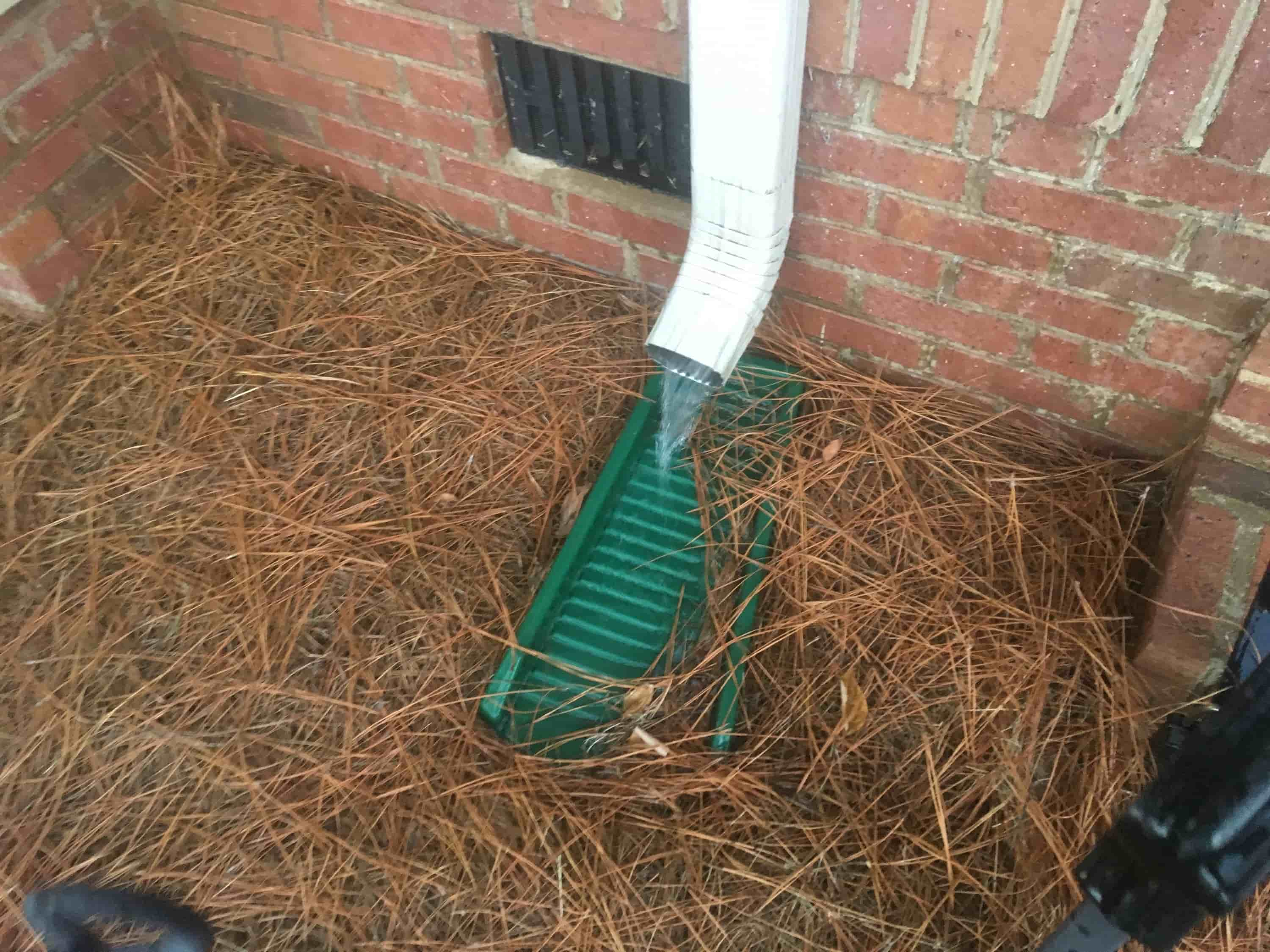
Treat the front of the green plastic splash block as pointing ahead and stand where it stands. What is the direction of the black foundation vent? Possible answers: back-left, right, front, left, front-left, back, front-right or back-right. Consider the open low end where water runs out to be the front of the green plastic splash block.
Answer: back

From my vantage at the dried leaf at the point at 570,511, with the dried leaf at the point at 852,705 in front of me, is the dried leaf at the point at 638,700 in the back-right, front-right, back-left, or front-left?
front-right

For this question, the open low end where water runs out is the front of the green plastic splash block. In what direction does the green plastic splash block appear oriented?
toward the camera

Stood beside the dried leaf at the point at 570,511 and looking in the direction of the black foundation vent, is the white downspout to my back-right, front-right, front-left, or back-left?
front-right

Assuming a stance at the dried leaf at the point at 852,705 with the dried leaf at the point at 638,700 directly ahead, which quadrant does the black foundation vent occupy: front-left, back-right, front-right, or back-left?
front-right
